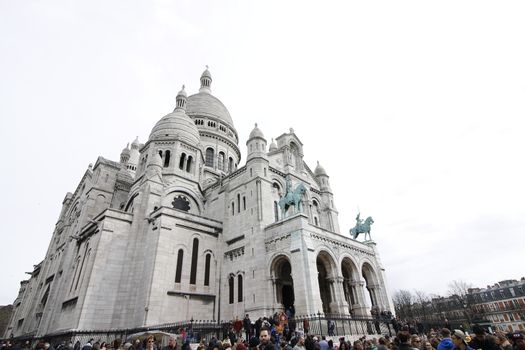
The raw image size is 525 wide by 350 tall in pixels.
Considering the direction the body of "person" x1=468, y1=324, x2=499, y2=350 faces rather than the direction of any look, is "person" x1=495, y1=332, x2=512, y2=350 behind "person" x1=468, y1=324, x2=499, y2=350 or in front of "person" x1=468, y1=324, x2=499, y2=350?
in front

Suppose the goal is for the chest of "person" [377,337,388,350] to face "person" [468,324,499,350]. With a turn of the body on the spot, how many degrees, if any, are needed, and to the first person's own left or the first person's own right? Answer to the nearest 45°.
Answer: approximately 135° to the first person's own right

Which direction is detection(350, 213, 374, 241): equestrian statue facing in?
to the viewer's right

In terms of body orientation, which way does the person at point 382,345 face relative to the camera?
away from the camera

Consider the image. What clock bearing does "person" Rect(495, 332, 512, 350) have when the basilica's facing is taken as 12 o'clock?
The person is roughly at 1 o'clock from the basilica.

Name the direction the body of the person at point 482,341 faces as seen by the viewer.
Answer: away from the camera

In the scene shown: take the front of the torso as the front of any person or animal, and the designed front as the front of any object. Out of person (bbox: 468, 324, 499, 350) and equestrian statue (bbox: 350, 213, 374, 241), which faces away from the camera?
the person

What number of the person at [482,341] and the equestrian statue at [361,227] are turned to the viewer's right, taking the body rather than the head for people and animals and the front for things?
1
